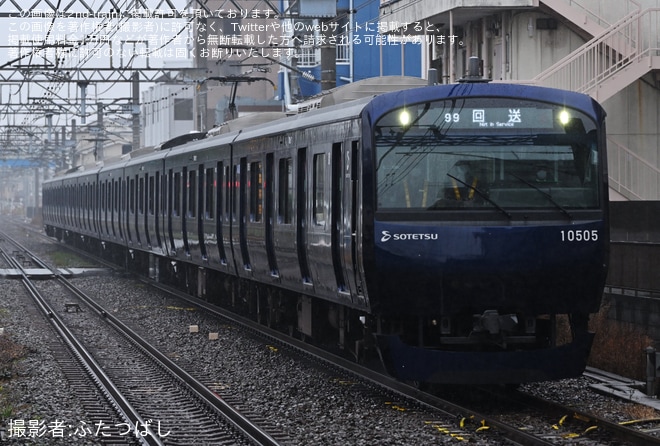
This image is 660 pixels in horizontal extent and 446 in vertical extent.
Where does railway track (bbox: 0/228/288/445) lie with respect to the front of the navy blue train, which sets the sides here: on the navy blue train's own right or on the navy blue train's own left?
on the navy blue train's own right

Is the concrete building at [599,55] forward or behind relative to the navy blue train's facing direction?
behind

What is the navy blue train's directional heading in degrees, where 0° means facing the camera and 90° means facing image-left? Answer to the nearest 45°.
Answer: approximately 0°
